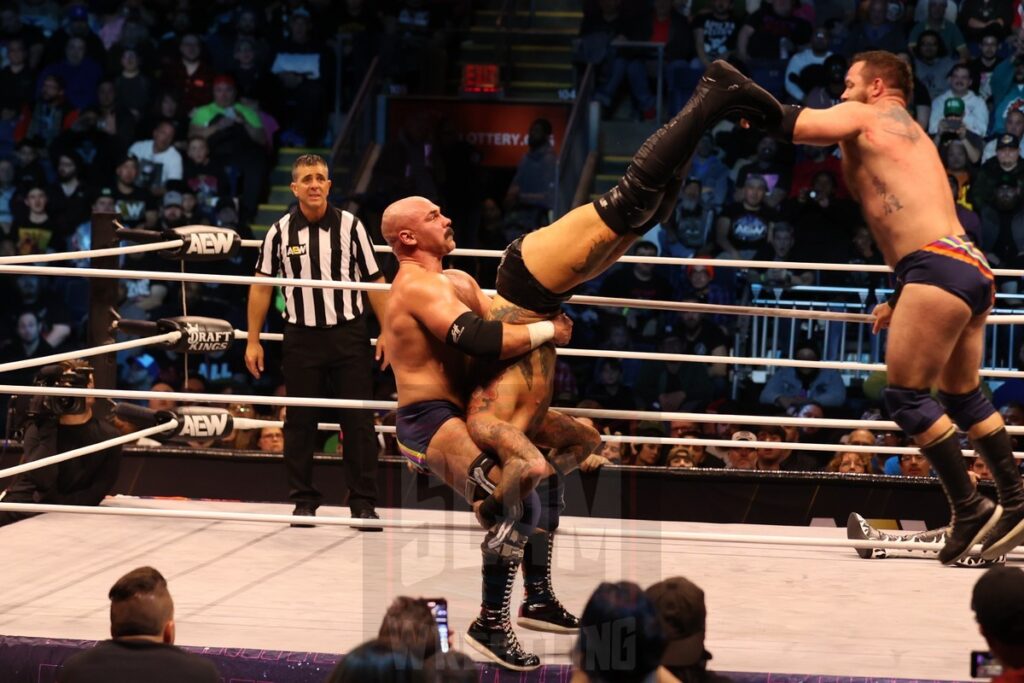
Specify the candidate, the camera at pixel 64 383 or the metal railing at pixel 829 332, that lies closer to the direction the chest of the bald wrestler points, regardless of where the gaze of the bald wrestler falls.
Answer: the metal railing

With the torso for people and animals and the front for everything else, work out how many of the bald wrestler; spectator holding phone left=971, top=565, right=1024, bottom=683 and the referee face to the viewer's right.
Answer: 1

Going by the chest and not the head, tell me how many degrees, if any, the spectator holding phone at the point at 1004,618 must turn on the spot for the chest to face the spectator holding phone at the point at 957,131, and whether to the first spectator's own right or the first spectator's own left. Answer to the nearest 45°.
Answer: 0° — they already face them

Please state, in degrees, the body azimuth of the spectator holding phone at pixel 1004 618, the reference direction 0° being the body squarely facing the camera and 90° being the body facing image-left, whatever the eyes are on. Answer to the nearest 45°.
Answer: approximately 180°

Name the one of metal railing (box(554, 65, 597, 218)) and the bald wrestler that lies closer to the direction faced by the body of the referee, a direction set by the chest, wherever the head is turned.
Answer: the bald wrestler

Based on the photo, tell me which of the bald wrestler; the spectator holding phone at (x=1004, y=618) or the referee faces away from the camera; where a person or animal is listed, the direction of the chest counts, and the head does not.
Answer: the spectator holding phone

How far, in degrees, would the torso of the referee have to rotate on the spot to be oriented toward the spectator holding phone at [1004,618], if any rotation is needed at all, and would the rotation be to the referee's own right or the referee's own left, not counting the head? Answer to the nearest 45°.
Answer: approximately 45° to the referee's own left

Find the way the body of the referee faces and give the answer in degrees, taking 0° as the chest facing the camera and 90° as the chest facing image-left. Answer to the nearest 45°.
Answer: approximately 0°

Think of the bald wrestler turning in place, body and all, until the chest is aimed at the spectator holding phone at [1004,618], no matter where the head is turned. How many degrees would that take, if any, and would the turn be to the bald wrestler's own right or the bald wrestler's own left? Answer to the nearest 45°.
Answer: approximately 45° to the bald wrestler's own right

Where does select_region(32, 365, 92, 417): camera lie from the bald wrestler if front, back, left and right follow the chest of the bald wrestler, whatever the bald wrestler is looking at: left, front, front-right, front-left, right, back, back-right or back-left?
back-left

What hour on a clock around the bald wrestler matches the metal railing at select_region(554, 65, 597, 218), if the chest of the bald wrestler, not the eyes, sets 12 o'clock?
The metal railing is roughly at 9 o'clock from the bald wrestler.

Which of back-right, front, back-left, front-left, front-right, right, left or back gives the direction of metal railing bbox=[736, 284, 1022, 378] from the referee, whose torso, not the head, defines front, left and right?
back-left

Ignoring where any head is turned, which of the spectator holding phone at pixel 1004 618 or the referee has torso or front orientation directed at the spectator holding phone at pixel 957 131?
the spectator holding phone at pixel 1004 618

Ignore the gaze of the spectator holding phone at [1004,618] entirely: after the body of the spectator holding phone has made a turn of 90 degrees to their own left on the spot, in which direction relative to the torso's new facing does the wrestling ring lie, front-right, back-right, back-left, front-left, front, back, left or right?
front-right

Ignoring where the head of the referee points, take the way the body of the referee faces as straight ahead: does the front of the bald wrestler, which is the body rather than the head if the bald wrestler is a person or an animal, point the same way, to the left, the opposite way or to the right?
to the left

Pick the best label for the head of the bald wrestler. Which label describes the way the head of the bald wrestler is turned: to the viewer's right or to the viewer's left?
to the viewer's right

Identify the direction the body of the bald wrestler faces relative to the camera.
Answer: to the viewer's right

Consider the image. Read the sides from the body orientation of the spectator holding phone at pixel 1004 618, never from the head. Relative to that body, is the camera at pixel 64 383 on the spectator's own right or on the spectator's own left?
on the spectator's own left

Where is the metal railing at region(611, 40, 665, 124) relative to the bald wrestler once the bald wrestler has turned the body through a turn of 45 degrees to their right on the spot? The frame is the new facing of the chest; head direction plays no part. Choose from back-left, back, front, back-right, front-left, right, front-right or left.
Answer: back-left
